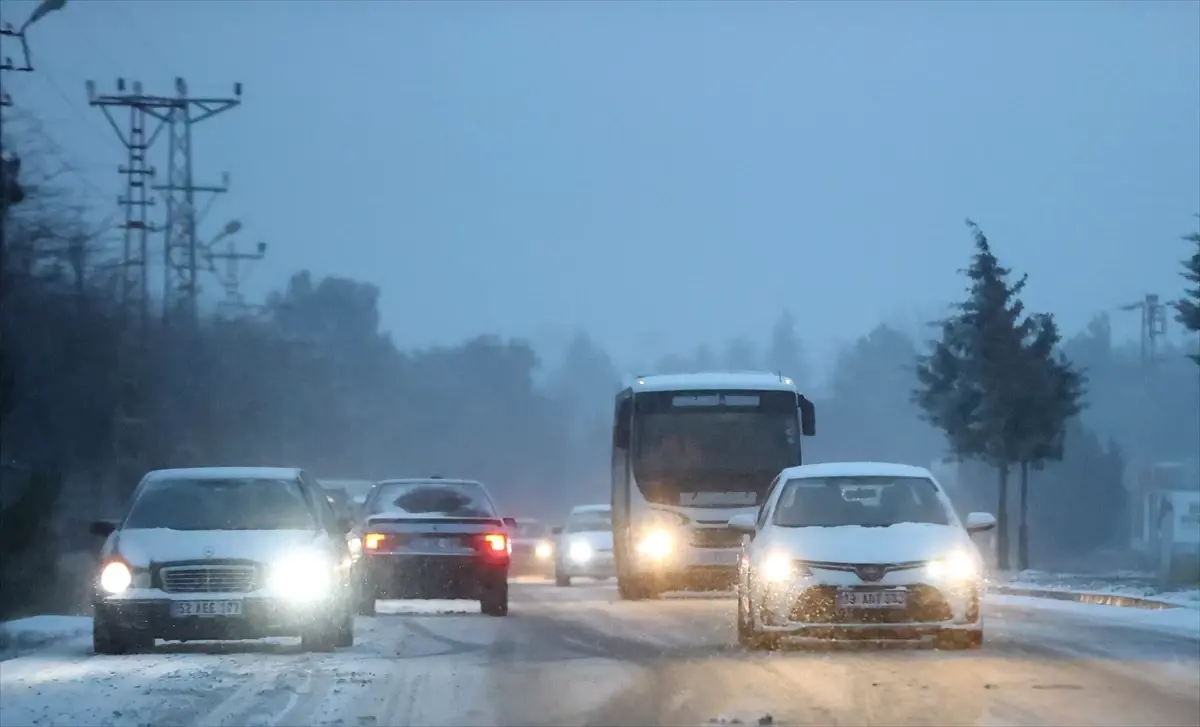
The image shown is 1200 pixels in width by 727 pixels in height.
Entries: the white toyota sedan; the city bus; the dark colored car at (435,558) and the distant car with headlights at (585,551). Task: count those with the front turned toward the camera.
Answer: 3

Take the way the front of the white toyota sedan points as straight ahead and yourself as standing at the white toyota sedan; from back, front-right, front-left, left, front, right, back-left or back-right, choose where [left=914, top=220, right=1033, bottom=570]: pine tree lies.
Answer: back

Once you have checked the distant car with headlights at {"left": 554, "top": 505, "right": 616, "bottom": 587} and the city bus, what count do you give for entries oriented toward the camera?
2

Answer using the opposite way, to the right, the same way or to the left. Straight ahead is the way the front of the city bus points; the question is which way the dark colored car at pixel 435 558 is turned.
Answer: the opposite way

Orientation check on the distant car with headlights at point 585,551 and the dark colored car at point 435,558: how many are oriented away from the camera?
1

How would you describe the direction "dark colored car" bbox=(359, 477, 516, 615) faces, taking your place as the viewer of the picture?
facing away from the viewer

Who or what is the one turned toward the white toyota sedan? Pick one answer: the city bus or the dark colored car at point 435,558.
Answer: the city bus

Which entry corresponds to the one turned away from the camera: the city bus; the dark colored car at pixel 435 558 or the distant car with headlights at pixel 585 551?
the dark colored car

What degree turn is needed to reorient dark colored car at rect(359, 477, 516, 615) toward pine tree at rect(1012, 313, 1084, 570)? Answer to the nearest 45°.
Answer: approximately 45° to its right

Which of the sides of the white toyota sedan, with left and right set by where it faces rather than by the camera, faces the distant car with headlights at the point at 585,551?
back

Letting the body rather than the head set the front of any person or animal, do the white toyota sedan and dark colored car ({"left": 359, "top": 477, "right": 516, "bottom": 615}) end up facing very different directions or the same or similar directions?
very different directions
